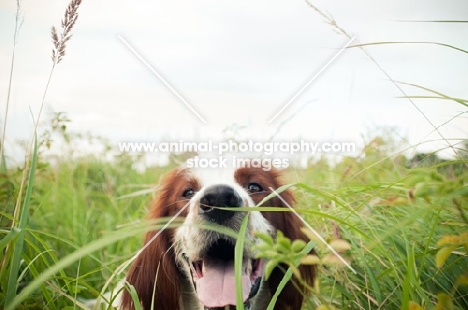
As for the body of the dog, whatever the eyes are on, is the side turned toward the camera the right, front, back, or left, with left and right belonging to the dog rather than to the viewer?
front
